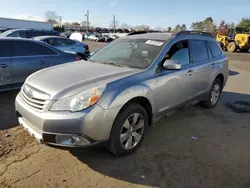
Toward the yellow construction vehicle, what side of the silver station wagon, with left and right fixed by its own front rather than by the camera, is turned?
back

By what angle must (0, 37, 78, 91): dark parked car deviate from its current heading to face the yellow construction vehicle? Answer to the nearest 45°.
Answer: approximately 135° to its right

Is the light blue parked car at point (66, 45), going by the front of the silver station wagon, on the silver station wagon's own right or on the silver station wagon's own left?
on the silver station wagon's own right

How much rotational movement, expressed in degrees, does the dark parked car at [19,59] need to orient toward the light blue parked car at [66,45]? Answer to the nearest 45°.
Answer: approximately 90° to its right

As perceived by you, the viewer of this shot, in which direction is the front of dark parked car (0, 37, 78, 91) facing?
facing to the left of the viewer

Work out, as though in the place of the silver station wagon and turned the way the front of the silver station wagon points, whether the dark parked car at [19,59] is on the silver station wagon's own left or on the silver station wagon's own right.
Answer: on the silver station wagon's own right

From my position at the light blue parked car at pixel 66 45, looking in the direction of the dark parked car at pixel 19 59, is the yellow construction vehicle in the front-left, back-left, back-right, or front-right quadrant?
back-left

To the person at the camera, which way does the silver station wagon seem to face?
facing the viewer and to the left of the viewer

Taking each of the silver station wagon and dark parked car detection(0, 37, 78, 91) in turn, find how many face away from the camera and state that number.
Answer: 0

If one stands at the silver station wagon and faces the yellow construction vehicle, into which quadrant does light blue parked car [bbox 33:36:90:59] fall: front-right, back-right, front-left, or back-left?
front-left
